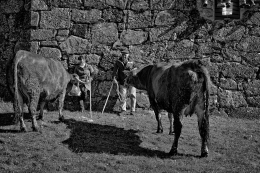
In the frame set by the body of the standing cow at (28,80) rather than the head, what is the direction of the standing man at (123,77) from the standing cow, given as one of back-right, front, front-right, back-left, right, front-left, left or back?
front

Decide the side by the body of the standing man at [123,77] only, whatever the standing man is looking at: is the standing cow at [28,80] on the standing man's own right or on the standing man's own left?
on the standing man's own right

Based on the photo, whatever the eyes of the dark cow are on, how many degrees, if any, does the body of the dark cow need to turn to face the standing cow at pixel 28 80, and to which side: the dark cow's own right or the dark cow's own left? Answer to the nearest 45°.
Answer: approximately 45° to the dark cow's own left

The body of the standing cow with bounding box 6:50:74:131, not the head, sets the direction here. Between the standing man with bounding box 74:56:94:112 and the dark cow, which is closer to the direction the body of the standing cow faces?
the standing man

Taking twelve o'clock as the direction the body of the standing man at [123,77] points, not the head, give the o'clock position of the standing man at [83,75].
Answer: the standing man at [83,75] is roughly at 4 o'clock from the standing man at [123,77].

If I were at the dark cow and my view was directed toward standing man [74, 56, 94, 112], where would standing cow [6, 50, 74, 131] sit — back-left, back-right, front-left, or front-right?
front-left

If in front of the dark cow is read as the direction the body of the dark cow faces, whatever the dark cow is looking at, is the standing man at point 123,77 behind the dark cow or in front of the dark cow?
in front

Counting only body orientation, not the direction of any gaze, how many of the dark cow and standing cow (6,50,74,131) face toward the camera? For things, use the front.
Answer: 0

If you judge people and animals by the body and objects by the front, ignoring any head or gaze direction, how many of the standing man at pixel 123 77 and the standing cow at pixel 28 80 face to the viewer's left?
0

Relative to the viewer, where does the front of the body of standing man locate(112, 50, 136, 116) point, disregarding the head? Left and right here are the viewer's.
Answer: facing the viewer and to the right of the viewer

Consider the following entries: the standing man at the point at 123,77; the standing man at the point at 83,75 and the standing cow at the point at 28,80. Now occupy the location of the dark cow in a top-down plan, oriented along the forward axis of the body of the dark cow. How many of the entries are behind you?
0

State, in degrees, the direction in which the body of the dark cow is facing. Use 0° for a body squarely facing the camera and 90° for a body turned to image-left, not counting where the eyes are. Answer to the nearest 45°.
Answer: approximately 135°

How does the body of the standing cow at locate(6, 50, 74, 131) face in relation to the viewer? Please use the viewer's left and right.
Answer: facing away from the viewer and to the right of the viewer

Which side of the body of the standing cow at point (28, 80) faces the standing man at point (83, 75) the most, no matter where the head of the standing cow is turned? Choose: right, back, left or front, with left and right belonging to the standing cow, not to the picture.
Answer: front
